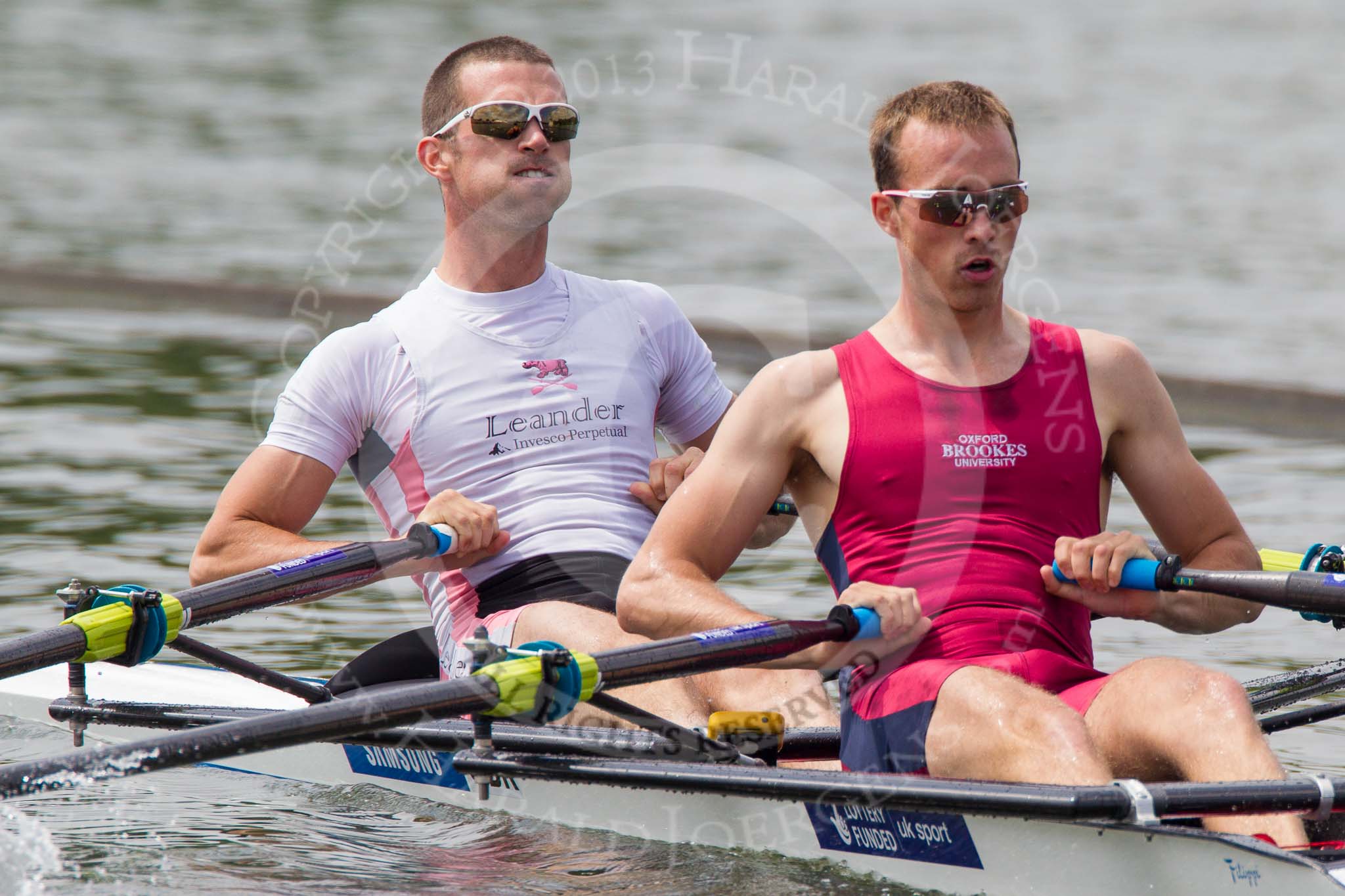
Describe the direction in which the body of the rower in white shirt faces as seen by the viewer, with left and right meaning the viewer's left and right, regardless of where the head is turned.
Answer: facing the viewer and to the right of the viewer

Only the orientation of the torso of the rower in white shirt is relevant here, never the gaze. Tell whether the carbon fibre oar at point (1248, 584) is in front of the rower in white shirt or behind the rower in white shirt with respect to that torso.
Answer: in front
